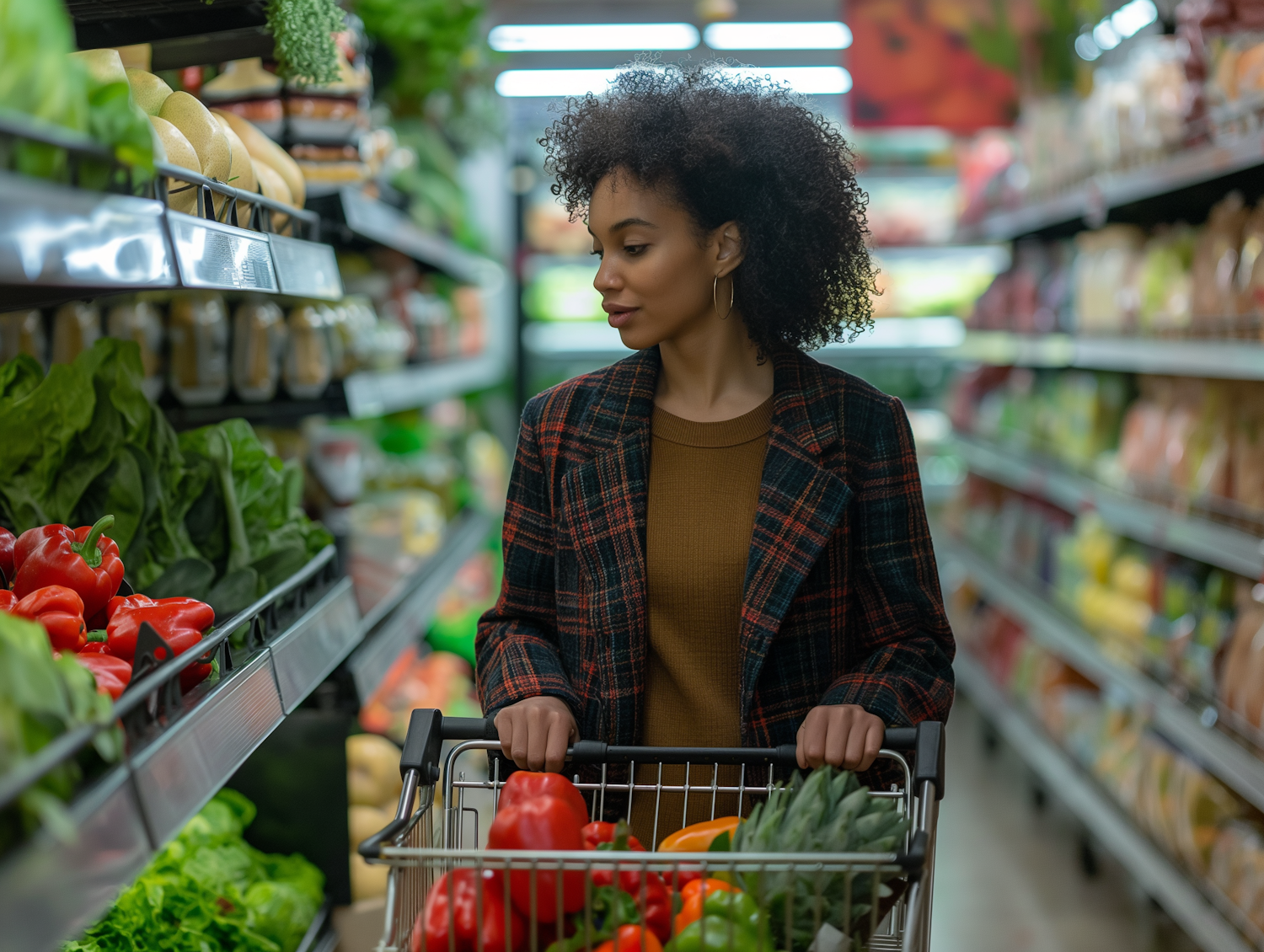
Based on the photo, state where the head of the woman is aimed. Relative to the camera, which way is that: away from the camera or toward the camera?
toward the camera

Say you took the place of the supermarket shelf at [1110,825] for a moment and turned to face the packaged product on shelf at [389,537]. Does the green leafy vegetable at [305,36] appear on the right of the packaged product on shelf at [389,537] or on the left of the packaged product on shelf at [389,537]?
left

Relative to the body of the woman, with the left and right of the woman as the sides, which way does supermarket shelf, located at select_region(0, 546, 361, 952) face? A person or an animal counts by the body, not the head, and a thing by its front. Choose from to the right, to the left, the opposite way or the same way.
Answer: to the left

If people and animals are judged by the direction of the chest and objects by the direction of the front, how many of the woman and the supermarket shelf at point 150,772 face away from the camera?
0

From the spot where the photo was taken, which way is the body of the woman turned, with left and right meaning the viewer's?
facing the viewer

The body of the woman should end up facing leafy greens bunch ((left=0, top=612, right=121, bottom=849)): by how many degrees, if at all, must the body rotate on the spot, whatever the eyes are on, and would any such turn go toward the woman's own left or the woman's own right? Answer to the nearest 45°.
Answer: approximately 45° to the woman's own right

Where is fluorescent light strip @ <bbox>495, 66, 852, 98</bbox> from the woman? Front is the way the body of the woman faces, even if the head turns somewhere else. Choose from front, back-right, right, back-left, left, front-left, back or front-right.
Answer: back

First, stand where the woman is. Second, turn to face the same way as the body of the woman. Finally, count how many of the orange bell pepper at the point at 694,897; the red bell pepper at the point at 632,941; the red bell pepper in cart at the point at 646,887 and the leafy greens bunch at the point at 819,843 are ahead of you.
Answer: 4

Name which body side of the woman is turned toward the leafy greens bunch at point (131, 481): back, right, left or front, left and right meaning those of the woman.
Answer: right

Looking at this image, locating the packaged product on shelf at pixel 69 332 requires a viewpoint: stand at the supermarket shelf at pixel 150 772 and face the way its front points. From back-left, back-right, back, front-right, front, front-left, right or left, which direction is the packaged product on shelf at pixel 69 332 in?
back-left

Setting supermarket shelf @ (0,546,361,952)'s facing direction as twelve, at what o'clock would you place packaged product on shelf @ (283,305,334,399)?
The packaged product on shelf is roughly at 8 o'clock from the supermarket shelf.

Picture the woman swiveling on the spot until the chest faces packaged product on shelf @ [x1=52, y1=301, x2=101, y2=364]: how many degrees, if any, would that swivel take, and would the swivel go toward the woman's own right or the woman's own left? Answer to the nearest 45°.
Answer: approximately 135° to the woman's own right

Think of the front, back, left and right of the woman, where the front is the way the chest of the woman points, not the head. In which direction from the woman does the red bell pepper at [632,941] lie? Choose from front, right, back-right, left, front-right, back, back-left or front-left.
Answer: front

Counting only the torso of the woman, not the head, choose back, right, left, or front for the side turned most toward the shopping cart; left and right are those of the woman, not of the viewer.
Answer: front

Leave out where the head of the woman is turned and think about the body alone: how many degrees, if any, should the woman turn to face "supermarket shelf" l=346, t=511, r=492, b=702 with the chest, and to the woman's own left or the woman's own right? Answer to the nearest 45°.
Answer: approximately 135° to the woman's own right

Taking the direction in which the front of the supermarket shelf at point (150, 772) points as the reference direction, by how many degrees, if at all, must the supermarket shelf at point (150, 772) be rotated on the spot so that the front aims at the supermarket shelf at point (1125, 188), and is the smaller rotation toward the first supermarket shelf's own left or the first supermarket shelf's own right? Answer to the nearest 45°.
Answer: approximately 90° to the first supermarket shelf's own left

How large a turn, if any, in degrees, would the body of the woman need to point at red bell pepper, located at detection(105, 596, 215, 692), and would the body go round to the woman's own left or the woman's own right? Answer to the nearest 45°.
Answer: approximately 45° to the woman's own right
